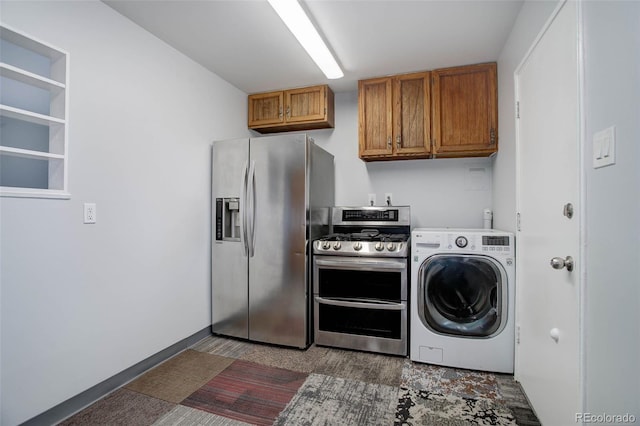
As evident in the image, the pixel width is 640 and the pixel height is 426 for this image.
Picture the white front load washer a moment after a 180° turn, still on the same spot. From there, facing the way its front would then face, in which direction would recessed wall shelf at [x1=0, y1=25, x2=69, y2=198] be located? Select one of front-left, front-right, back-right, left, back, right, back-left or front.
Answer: back-left

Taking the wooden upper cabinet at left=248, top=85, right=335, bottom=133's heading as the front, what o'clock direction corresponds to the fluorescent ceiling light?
The fluorescent ceiling light is roughly at 12 o'clock from the wooden upper cabinet.

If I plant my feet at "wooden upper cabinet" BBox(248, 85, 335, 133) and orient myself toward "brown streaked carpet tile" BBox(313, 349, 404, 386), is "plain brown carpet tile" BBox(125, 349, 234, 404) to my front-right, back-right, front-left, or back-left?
front-right

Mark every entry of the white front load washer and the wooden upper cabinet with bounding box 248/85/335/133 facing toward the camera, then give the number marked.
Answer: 2

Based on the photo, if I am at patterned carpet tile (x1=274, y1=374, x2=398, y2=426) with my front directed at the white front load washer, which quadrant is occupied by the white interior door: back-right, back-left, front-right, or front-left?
front-right

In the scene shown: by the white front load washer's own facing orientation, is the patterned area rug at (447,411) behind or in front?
in front

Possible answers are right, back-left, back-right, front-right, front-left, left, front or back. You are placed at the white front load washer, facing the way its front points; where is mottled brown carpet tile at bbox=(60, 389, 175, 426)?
front-right

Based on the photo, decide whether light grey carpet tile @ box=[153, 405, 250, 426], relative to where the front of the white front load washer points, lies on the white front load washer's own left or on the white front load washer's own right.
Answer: on the white front load washer's own right

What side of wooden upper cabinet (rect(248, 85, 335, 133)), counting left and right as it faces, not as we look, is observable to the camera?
front
